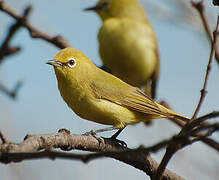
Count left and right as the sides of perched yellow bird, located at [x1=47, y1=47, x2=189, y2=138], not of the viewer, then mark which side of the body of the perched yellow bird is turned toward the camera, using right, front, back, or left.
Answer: left

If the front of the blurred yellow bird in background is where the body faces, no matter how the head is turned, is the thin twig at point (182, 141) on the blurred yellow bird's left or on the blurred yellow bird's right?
on the blurred yellow bird's left

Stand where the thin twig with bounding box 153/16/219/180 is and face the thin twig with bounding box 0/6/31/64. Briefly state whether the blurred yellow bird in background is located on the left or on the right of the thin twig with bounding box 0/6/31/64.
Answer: right

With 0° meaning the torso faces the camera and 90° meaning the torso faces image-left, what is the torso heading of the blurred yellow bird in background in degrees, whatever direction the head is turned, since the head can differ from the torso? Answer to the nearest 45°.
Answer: approximately 45°
